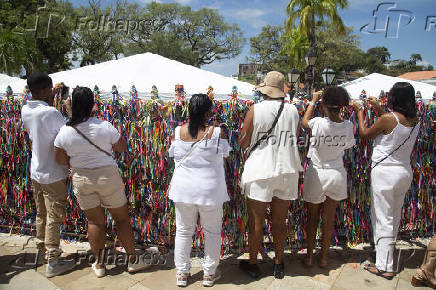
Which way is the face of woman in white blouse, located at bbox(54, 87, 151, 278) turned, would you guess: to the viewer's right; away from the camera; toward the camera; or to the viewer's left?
away from the camera

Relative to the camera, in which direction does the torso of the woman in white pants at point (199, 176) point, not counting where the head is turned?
away from the camera

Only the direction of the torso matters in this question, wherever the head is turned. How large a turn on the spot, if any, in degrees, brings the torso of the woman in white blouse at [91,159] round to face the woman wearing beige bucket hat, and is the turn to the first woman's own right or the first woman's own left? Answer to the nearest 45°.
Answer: approximately 90° to the first woman's own right

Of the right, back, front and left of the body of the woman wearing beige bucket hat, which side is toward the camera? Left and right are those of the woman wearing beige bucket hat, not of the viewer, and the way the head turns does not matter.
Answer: back

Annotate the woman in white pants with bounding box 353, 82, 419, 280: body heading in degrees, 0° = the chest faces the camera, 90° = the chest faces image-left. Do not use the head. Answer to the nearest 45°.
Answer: approximately 135°

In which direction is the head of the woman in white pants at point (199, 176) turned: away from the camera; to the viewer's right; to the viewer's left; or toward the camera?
away from the camera

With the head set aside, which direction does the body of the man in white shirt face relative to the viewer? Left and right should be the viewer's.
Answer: facing away from the viewer and to the right of the viewer

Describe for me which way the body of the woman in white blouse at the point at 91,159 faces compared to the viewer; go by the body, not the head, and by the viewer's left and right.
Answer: facing away from the viewer

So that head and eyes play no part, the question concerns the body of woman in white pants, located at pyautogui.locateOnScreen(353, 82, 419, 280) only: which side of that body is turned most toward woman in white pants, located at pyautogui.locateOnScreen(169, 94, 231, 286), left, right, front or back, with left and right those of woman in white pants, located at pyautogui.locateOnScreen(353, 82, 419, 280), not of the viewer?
left

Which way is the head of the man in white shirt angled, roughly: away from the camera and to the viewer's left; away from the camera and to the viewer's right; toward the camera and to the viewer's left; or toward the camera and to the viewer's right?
away from the camera and to the viewer's right
